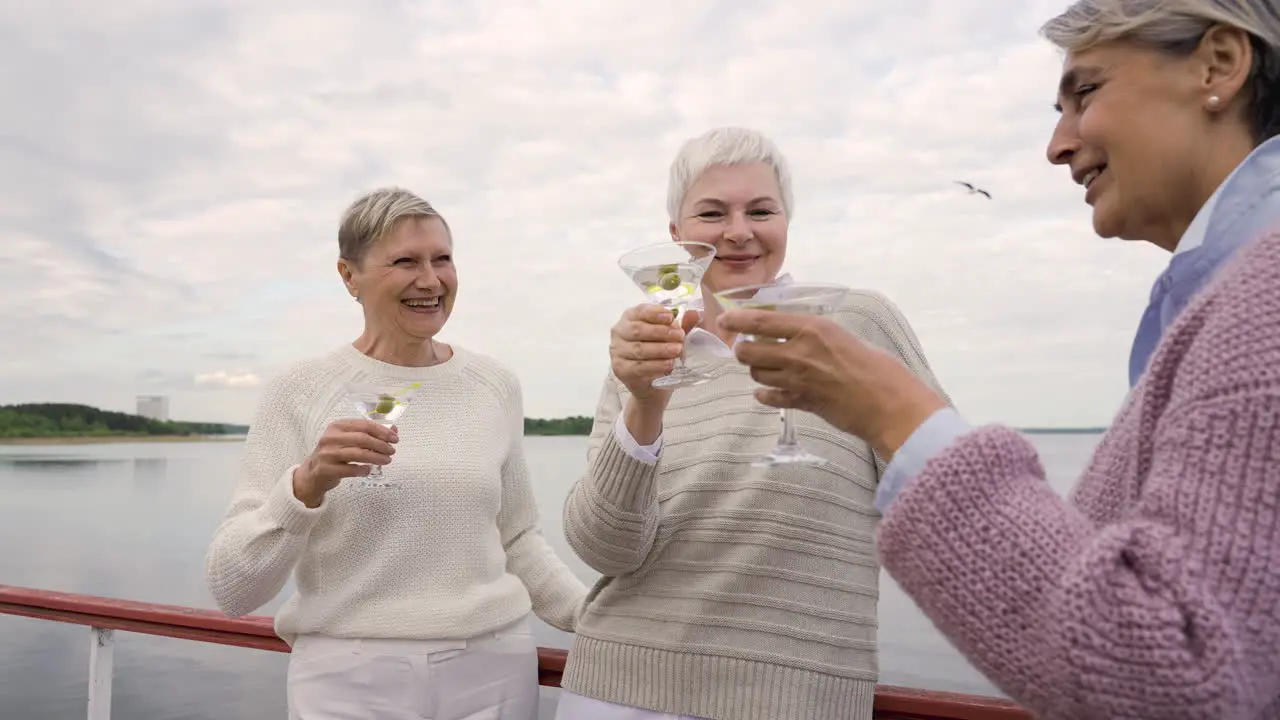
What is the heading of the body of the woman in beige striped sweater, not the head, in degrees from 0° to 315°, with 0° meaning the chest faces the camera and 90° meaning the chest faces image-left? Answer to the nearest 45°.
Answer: approximately 0°

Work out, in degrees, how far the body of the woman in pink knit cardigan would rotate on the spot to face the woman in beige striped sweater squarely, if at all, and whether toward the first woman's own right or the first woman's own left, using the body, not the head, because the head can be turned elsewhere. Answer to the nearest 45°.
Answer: approximately 45° to the first woman's own right

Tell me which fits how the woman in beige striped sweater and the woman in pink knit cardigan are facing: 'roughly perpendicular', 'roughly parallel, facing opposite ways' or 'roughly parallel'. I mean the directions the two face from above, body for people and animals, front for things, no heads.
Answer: roughly perpendicular

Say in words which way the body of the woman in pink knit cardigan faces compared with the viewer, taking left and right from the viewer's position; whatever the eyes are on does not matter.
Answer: facing to the left of the viewer

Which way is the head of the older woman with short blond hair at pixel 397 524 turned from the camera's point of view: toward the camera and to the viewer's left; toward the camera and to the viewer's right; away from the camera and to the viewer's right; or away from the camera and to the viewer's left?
toward the camera and to the viewer's right

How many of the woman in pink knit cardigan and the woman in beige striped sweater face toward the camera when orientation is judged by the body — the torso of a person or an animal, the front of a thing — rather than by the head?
1

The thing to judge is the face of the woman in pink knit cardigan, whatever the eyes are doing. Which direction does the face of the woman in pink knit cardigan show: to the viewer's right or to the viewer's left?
to the viewer's left
